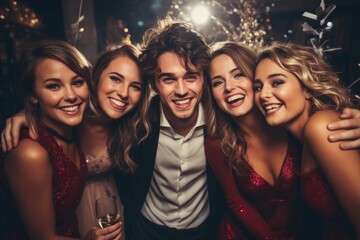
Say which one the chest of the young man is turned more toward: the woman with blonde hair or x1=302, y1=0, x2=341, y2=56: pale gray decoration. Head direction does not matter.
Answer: the woman with blonde hair

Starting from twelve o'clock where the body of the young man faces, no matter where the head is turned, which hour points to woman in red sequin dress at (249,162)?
The woman in red sequin dress is roughly at 10 o'clock from the young man.

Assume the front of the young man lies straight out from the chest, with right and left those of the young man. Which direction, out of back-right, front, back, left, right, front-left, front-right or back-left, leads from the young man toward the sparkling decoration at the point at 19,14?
back-right

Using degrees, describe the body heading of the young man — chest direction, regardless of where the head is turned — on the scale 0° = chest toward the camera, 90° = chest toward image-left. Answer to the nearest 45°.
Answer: approximately 0°

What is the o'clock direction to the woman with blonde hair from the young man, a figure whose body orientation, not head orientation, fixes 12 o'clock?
The woman with blonde hair is roughly at 10 o'clock from the young man.

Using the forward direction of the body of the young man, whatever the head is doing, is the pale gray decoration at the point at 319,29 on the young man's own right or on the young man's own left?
on the young man's own left
